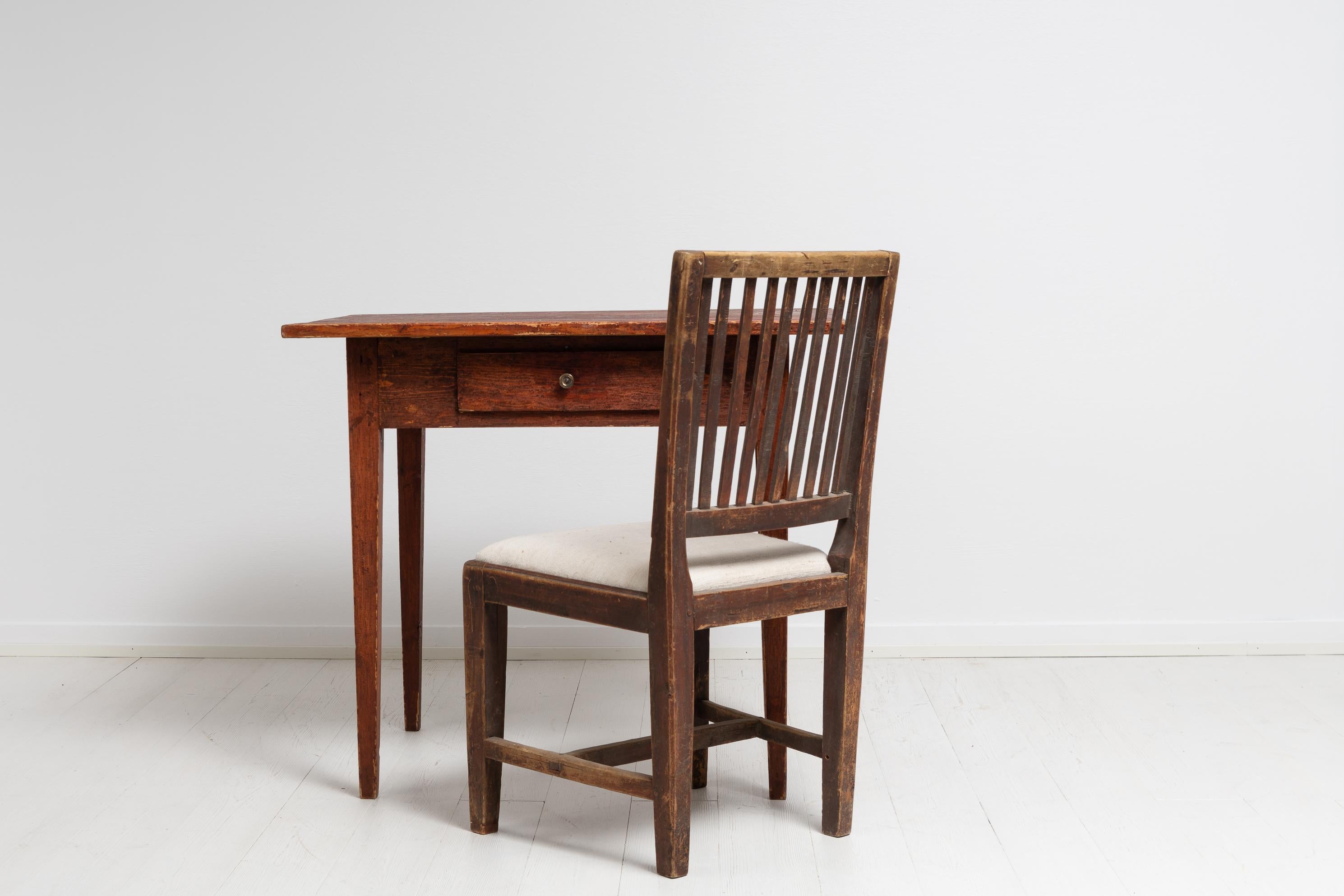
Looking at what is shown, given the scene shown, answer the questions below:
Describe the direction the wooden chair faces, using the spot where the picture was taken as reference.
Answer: facing away from the viewer and to the left of the viewer

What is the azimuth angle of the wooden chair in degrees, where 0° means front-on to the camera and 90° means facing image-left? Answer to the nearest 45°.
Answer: approximately 135°
